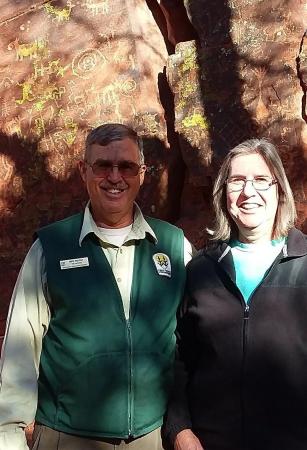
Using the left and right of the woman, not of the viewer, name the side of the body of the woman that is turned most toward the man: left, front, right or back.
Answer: right

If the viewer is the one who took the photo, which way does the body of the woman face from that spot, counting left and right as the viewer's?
facing the viewer

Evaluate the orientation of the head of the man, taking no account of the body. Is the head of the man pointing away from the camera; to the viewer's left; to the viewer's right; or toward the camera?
toward the camera

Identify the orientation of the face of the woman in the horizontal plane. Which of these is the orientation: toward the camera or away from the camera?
toward the camera
